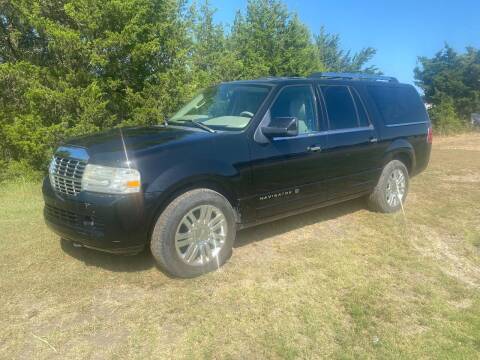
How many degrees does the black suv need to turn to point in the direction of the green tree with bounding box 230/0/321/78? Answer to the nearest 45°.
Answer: approximately 135° to its right

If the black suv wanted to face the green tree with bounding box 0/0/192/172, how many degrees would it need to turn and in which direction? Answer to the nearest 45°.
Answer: approximately 90° to its right

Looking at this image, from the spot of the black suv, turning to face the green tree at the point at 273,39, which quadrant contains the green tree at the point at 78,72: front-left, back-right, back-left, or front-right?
front-left

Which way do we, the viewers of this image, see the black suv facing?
facing the viewer and to the left of the viewer
